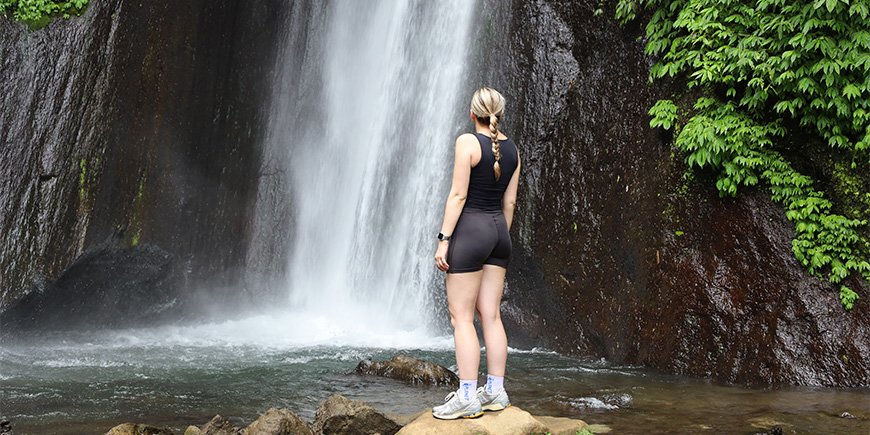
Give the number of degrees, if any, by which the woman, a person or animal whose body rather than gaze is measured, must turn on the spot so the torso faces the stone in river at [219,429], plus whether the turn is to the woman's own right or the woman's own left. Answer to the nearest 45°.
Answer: approximately 45° to the woman's own left

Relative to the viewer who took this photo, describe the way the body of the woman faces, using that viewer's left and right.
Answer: facing away from the viewer and to the left of the viewer
